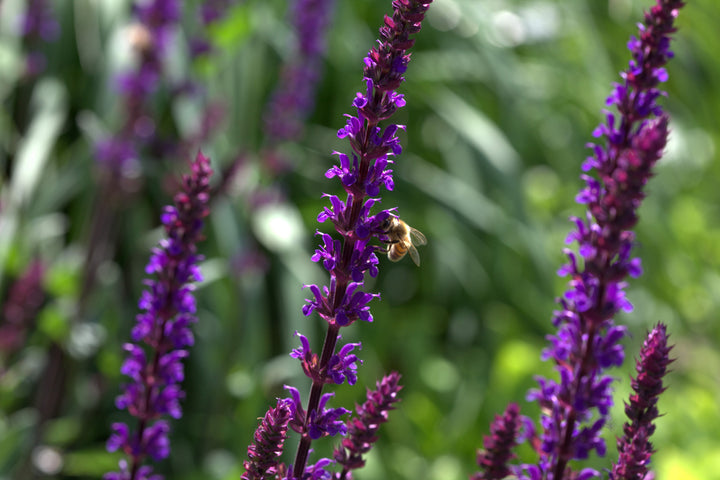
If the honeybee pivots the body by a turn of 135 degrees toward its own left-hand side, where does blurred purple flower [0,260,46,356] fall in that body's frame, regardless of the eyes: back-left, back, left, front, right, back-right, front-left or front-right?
back

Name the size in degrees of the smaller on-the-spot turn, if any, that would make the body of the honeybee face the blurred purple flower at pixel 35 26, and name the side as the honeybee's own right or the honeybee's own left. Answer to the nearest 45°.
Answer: approximately 45° to the honeybee's own right

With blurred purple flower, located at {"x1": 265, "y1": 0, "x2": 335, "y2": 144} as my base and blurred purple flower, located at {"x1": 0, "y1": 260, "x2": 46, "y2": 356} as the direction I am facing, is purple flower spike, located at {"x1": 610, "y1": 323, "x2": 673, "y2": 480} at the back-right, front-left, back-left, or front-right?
back-left

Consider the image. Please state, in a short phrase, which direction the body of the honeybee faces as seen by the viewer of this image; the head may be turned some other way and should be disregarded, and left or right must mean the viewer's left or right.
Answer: facing to the left of the viewer
